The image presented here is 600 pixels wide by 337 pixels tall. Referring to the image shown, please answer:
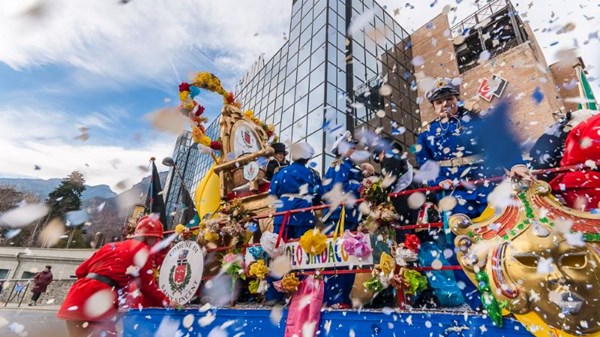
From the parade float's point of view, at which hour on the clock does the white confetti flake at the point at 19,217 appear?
The white confetti flake is roughly at 6 o'clock from the parade float.

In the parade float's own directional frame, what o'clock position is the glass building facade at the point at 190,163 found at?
The glass building facade is roughly at 8 o'clock from the parade float.

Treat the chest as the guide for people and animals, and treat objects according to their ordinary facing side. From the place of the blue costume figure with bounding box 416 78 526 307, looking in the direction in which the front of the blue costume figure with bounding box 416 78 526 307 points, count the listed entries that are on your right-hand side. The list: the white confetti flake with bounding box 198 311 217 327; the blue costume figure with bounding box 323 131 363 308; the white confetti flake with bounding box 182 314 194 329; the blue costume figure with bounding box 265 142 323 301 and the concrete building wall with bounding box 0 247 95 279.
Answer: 5

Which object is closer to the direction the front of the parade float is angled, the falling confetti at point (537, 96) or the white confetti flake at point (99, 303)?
the falling confetti

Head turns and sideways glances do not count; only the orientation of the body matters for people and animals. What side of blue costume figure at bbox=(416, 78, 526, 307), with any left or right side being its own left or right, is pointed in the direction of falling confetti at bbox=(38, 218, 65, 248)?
front

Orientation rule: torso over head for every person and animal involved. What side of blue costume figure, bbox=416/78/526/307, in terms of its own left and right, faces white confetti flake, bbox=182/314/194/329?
right

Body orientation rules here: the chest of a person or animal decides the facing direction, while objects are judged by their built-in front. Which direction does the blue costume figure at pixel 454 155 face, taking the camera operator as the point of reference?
facing the viewer

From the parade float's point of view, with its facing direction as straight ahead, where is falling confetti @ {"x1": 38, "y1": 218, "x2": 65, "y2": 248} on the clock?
The falling confetti is roughly at 7 o'clock from the parade float.

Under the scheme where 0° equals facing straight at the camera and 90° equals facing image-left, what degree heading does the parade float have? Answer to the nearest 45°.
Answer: approximately 270°
